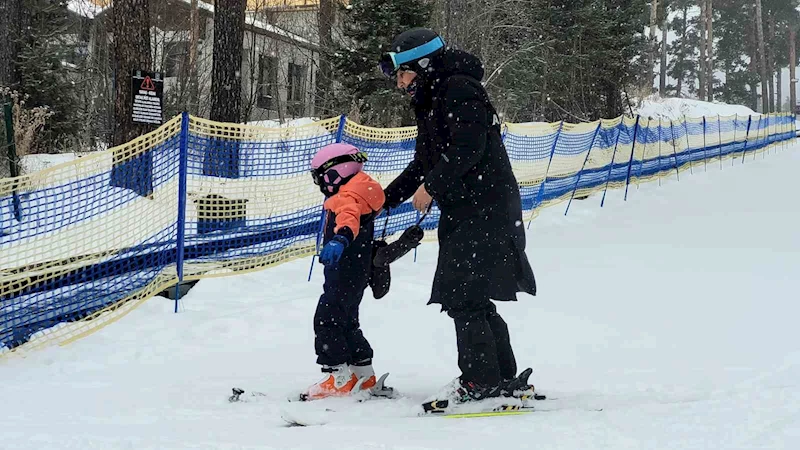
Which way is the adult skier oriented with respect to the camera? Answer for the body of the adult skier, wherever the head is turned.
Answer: to the viewer's left

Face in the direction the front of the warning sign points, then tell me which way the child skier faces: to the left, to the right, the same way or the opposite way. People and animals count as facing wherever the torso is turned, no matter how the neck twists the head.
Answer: to the right

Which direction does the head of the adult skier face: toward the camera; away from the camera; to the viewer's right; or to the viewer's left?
to the viewer's left

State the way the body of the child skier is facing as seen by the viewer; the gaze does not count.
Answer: to the viewer's left

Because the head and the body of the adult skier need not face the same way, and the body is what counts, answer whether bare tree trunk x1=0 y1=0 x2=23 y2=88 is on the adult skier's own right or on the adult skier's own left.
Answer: on the adult skier's own right

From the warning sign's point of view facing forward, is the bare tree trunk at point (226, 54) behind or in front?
behind

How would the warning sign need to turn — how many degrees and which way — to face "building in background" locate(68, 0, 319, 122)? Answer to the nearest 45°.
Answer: approximately 180°

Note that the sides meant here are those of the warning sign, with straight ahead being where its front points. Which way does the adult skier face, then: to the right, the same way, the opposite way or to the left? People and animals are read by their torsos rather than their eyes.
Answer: to the right

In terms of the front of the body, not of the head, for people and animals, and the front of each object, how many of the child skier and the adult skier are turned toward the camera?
0
